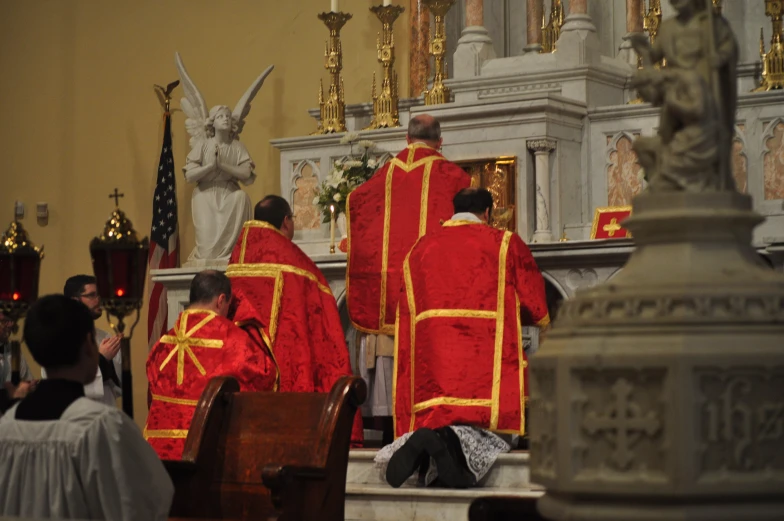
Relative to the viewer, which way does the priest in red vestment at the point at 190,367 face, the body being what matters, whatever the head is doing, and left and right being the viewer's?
facing away from the viewer and to the right of the viewer

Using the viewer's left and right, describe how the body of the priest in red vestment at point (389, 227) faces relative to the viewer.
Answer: facing away from the viewer

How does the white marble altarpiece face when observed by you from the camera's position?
facing the viewer and to the left of the viewer

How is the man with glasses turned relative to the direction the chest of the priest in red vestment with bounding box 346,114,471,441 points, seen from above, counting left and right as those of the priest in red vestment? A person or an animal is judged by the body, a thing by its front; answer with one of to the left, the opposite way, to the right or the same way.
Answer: to the right

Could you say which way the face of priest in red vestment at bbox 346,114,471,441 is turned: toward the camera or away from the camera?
away from the camera

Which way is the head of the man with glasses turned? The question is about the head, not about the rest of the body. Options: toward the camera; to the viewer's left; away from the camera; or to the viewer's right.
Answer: to the viewer's right

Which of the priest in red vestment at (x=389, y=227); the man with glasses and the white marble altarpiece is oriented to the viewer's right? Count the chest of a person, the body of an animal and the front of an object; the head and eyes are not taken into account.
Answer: the man with glasses

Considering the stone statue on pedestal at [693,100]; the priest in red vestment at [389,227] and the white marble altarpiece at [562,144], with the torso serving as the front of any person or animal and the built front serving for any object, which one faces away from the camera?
the priest in red vestment

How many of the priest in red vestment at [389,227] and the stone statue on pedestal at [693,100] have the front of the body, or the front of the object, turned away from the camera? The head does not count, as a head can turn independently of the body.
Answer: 1

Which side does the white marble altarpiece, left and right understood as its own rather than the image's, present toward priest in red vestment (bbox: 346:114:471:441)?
front

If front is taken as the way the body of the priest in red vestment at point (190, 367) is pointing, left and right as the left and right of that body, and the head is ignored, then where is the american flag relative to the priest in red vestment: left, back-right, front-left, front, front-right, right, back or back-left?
front-left

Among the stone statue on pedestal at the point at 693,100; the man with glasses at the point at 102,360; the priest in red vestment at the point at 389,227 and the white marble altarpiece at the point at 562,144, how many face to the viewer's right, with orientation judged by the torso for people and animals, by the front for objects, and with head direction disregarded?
1

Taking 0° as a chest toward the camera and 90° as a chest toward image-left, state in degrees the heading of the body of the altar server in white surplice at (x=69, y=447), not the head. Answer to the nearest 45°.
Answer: approximately 225°

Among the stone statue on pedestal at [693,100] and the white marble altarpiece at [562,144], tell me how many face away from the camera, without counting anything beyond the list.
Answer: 0

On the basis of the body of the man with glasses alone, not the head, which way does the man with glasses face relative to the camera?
to the viewer's right
